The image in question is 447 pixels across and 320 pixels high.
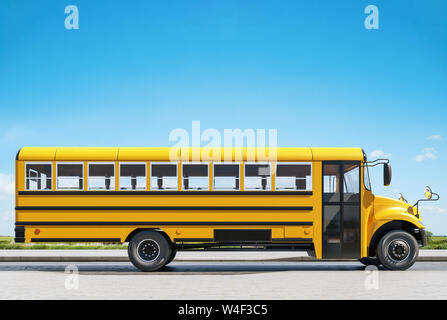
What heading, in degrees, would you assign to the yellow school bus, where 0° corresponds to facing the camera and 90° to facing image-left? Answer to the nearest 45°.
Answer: approximately 270°
